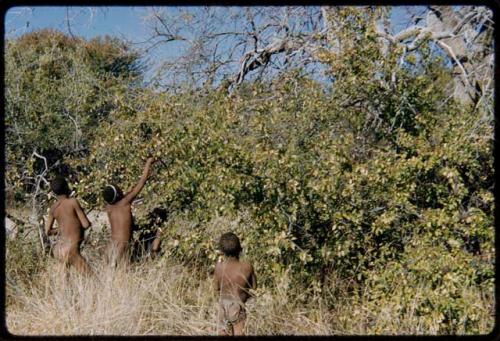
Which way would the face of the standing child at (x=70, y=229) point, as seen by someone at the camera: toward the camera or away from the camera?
away from the camera

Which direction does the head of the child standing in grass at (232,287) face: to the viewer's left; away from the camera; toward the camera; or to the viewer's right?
away from the camera

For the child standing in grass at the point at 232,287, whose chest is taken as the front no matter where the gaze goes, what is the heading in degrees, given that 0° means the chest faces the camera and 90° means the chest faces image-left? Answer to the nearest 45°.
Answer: approximately 180°

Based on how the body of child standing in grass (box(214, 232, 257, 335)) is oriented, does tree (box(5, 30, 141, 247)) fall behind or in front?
in front

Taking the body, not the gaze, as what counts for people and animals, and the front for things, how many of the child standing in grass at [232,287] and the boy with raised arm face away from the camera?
2

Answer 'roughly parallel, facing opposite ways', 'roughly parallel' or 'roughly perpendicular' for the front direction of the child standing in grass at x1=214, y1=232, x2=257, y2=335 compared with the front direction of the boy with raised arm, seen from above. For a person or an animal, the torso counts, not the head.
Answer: roughly parallel

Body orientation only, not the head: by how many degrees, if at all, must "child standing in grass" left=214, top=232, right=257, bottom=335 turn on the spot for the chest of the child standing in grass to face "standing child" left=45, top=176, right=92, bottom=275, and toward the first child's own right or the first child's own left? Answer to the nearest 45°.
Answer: approximately 45° to the first child's own left

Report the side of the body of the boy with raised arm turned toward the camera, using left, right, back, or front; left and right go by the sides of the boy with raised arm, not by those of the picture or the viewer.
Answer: back

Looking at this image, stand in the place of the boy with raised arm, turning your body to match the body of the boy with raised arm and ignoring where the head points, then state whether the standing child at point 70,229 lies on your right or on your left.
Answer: on your left

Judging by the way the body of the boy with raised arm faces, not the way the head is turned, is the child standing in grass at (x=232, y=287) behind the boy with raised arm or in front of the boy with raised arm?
behind

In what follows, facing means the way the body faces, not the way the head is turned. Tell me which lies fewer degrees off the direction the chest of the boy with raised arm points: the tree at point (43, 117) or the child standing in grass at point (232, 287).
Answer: the tree
